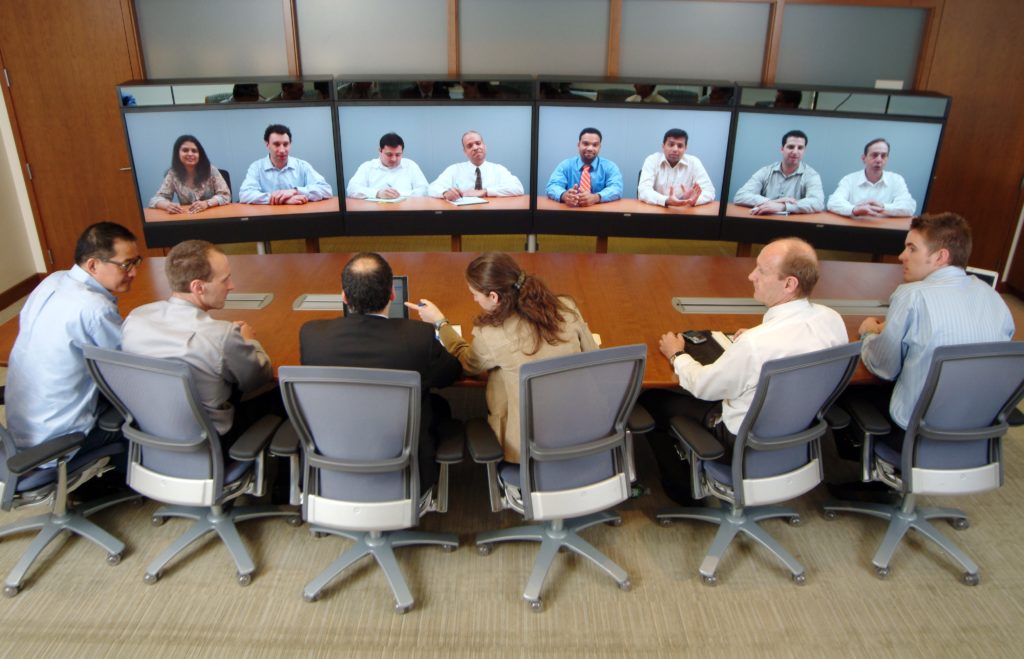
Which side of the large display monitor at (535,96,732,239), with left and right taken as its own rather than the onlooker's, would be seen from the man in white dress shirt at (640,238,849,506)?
front

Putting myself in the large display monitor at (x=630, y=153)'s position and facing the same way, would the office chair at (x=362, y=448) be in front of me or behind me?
in front

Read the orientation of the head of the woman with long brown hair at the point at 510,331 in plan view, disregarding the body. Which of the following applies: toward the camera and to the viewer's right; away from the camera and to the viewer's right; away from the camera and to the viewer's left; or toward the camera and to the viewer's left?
away from the camera and to the viewer's left

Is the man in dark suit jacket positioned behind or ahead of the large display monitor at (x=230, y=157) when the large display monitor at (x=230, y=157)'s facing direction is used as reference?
ahead

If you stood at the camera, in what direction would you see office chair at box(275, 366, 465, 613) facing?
facing away from the viewer

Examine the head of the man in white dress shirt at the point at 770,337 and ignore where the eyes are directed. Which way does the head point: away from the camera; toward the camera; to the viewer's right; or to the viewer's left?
to the viewer's left

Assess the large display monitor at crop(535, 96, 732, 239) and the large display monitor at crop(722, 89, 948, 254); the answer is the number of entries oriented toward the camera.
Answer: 2

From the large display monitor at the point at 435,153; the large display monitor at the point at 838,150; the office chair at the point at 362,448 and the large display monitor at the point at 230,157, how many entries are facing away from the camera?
1

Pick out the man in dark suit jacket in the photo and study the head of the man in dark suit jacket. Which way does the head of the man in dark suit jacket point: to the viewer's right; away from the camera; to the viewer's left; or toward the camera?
away from the camera

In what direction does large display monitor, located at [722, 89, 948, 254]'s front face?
toward the camera

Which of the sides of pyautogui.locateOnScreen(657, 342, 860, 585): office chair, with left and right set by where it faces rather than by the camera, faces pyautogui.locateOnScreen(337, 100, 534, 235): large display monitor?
front

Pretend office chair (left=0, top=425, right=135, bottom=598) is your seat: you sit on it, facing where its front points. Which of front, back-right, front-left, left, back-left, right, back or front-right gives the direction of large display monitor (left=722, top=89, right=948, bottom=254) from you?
front-right

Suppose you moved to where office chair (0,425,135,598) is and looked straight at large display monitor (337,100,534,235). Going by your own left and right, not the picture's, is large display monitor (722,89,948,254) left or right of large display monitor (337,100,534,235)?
right

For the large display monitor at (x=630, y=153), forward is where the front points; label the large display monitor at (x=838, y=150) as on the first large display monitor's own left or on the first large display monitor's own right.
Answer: on the first large display monitor's own left

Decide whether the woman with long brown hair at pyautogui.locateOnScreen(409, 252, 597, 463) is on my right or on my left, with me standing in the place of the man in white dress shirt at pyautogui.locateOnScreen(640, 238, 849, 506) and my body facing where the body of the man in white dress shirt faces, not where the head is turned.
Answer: on my left

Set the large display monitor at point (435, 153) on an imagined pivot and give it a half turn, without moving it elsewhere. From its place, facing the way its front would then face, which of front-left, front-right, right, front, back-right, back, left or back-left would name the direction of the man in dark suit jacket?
back

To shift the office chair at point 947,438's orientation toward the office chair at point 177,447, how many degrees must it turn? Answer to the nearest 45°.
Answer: approximately 90° to its left

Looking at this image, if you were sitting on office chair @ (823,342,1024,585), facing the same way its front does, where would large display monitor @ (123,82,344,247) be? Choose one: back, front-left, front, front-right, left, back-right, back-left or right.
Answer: front-left

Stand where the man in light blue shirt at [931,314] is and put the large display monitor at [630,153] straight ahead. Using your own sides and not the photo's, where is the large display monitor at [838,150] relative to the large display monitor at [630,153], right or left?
right

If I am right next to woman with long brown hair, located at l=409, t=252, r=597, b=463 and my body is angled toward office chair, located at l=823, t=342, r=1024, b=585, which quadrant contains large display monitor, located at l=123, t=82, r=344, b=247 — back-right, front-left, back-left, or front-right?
back-left

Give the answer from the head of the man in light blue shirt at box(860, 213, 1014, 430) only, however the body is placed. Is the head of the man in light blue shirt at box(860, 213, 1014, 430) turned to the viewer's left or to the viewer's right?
to the viewer's left

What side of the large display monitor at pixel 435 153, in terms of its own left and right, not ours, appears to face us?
front

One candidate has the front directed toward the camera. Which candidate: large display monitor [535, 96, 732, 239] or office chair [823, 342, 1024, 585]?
the large display monitor
